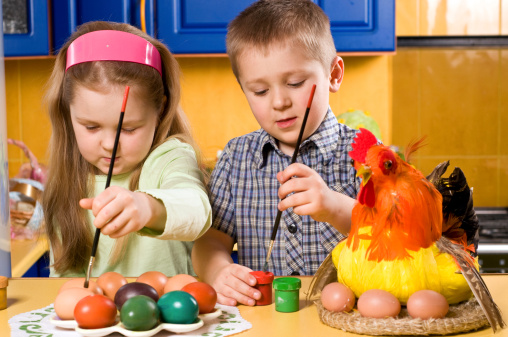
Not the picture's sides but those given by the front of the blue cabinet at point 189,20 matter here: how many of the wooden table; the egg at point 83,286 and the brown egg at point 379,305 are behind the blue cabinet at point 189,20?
0

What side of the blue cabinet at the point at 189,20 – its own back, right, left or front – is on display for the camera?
front

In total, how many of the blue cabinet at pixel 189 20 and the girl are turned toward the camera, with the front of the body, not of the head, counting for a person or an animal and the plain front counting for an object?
2

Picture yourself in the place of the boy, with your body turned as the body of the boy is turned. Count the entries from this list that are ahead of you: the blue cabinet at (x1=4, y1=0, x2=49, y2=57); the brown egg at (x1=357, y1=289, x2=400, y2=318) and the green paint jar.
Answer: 2

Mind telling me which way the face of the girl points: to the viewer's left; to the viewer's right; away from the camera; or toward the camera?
toward the camera

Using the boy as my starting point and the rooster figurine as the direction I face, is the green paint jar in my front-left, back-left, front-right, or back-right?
front-right

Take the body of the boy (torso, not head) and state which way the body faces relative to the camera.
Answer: toward the camera

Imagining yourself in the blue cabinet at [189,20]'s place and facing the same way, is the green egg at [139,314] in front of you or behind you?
in front

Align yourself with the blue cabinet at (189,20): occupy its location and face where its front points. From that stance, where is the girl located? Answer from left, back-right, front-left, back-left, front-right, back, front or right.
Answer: front

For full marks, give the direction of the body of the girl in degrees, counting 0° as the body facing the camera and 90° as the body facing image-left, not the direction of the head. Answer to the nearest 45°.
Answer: approximately 0°

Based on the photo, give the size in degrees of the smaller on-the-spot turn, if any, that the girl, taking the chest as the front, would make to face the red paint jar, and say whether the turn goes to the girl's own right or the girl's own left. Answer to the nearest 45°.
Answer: approximately 45° to the girl's own left

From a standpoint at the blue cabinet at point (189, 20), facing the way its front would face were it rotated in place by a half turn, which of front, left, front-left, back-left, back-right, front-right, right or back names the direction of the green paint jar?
back

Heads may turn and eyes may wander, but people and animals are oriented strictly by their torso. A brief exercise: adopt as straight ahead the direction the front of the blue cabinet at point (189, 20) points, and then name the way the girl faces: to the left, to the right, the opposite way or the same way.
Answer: the same way

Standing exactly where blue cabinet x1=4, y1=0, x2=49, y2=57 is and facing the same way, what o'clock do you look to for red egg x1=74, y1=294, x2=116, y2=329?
The red egg is roughly at 12 o'clock from the blue cabinet.

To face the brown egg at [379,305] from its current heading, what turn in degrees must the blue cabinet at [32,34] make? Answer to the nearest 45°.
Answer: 0° — it already faces it
